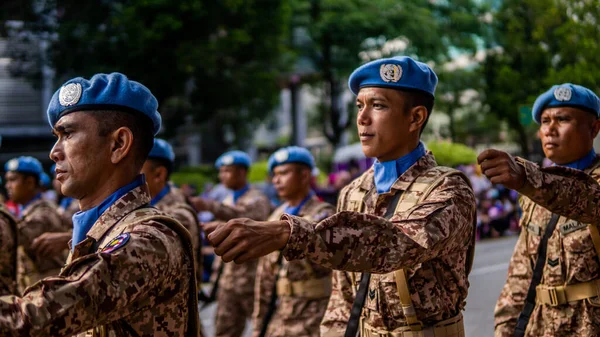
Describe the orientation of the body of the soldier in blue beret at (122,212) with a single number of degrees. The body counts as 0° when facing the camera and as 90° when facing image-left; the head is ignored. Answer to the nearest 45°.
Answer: approximately 90°

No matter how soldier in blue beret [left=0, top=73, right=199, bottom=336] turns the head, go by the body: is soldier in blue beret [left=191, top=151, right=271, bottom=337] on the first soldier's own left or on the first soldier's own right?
on the first soldier's own right

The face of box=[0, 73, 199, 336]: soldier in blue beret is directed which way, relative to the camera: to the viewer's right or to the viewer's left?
to the viewer's left

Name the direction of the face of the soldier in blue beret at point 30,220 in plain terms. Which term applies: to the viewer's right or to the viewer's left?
to the viewer's left

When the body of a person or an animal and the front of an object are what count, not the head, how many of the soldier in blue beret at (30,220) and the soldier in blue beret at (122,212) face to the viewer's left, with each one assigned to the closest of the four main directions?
2

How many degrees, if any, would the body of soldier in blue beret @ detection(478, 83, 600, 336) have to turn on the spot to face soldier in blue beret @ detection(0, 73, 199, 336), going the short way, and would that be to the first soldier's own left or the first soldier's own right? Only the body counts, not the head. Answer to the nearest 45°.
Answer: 0° — they already face them

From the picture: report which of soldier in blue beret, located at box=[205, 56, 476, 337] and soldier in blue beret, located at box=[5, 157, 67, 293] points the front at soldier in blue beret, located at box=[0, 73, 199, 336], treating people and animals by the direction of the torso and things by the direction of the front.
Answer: soldier in blue beret, located at box=[205, 56, 476, 337]

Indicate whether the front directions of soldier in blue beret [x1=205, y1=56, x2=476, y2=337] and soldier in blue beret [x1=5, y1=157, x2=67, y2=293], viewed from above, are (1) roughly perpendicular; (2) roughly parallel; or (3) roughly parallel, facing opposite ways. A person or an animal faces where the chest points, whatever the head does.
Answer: roughly parallel

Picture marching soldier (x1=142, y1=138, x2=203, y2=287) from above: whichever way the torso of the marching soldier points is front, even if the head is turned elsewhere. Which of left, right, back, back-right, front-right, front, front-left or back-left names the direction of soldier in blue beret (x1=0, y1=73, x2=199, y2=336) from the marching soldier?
left

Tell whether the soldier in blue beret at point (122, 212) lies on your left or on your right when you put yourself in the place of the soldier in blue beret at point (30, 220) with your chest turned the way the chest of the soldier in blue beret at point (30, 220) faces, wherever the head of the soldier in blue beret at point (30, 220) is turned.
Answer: on your left

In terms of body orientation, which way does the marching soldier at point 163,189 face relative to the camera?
to the viewer's left

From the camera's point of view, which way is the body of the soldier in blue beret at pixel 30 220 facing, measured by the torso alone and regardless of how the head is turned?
to the viewer's left

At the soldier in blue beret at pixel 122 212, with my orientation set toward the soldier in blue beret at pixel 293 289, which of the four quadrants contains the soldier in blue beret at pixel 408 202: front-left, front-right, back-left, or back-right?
front-right

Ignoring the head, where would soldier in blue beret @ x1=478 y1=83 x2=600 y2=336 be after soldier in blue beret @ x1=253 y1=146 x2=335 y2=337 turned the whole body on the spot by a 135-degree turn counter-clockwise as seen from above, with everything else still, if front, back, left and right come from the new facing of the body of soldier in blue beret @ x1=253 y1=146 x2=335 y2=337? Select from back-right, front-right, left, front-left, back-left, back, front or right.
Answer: front-right

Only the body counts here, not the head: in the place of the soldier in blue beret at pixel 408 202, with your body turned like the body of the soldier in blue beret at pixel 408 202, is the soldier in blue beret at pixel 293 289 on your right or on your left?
on your right

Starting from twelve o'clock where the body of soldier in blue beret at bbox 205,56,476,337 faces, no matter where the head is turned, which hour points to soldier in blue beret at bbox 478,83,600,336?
soldier in blue beret at bbox 478,83,600,336 is roughly at 6 o'clock from soldier in blue beret at bbox 205,56,476,337.

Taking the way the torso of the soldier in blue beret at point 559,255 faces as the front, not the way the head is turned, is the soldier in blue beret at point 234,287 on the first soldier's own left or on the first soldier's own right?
on the first soldier's own right

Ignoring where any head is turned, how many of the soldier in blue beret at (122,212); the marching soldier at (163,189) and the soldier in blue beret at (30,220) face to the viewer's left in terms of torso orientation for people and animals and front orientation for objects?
3

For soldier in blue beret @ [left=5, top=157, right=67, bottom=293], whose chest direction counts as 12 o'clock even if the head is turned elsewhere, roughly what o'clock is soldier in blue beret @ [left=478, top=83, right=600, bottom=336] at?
soldier in blue beret @ [left=478, top=83, right=600, bottom=336] is roughly at 8 o'clock from soldier in blue beret @ [left=5, top=157, right=67, bottom=293].
